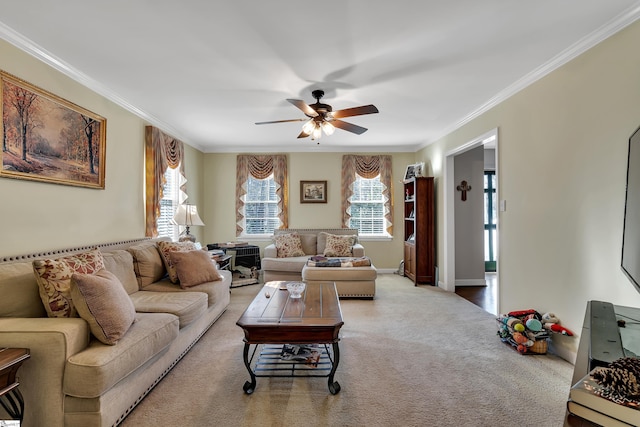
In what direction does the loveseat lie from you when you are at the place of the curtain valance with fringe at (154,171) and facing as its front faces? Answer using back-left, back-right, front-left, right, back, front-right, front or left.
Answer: front-left

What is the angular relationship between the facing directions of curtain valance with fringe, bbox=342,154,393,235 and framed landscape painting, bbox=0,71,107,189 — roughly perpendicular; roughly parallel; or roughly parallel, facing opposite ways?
roughly perpendicular

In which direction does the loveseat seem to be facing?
toward the camera

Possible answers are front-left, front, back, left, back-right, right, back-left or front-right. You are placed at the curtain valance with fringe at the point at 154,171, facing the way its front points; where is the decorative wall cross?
front-left

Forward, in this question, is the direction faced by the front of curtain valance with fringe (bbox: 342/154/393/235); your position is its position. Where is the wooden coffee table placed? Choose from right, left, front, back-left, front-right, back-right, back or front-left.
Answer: front

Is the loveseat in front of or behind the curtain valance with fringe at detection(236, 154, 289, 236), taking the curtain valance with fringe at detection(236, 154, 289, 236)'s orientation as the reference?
in front

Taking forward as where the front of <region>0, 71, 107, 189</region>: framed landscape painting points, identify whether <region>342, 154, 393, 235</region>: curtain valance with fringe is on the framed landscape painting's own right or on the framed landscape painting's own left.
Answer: on the framed landscape painting's own left

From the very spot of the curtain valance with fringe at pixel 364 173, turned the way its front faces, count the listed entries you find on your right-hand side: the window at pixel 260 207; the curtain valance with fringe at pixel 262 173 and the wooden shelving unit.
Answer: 2

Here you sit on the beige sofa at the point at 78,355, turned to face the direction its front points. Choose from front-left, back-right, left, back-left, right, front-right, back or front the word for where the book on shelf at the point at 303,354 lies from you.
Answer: front-left

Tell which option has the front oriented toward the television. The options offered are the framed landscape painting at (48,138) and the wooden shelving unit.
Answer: the framed landscape painting

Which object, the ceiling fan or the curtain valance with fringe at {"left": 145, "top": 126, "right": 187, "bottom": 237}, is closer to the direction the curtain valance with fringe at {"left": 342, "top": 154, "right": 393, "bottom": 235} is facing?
the ceiling fan

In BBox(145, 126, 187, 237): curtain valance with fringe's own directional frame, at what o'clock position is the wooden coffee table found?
The wooden coffee table is roughly at 1 o'clock from the curtain valance with fringe.

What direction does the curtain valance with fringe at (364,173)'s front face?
toward the camera

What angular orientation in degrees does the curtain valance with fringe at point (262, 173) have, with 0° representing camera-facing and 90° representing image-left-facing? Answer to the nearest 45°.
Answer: approximately 0°

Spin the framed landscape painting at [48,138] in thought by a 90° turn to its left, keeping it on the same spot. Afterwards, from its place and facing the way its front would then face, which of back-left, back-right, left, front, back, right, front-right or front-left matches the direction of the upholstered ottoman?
front-right

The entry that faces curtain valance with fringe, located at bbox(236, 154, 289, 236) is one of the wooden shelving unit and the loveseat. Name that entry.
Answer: the wooden shelving unit
